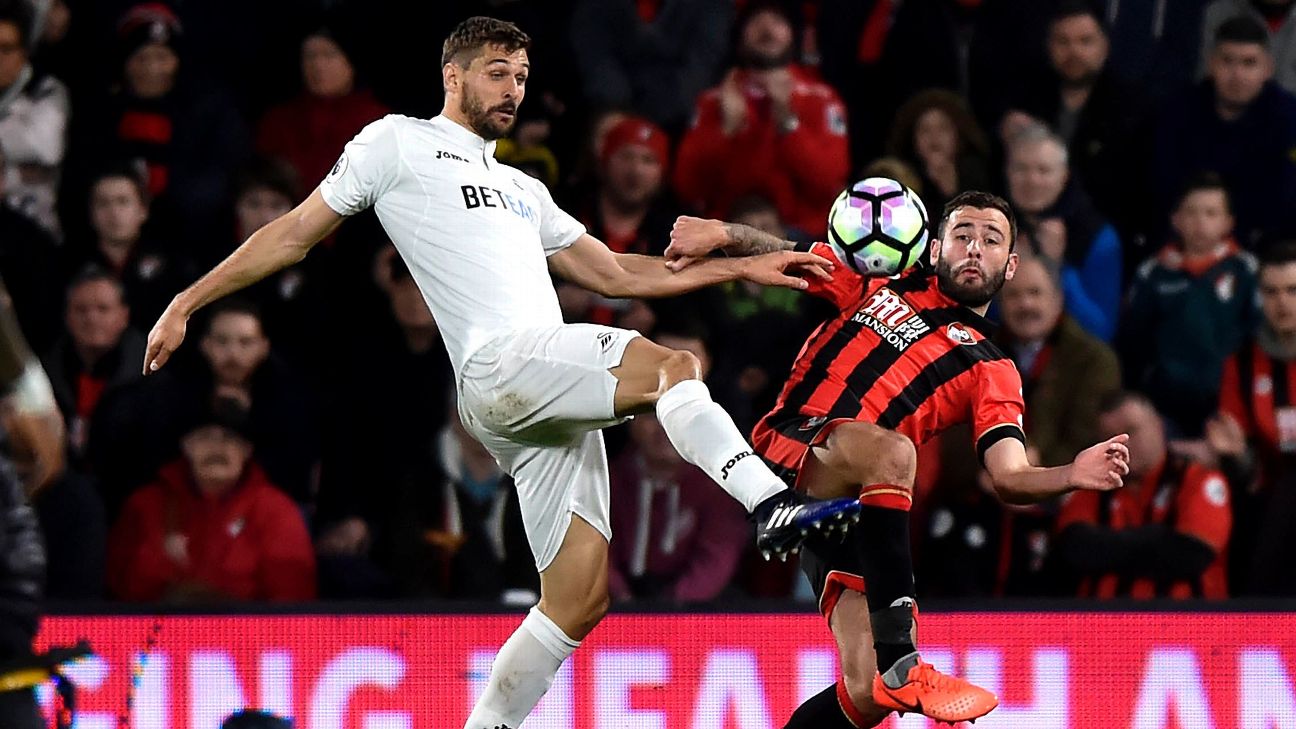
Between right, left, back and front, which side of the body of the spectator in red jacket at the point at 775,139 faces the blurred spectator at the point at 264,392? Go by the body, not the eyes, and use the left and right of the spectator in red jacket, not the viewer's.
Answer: right

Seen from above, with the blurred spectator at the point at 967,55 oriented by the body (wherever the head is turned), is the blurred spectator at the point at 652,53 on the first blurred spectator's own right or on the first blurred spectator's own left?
on the first blurred spectator's own right

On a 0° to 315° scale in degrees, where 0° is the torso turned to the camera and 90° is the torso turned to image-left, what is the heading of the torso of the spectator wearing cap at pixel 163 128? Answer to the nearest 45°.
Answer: approximately 0°

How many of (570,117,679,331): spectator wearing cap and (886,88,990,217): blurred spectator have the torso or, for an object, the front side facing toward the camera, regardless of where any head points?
2

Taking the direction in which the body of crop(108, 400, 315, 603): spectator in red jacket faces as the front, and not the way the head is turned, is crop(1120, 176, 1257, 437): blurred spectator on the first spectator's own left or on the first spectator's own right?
on the first spectator's own left
